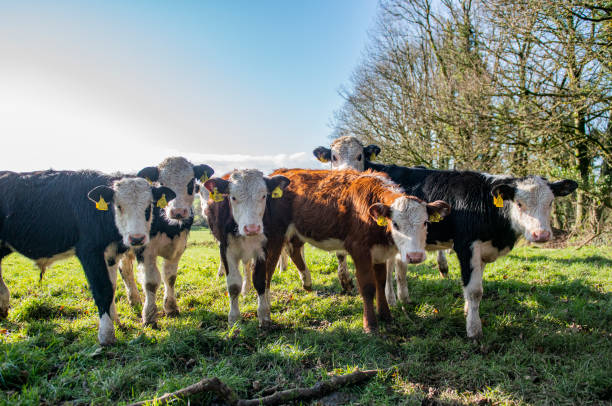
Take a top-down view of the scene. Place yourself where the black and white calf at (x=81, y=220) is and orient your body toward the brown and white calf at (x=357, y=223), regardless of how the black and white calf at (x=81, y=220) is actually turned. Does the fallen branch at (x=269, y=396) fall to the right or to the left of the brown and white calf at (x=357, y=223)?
right

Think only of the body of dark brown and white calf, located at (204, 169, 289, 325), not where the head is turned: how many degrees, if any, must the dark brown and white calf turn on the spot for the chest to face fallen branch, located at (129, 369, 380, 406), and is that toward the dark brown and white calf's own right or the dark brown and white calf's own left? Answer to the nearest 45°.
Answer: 0° — it already faces it

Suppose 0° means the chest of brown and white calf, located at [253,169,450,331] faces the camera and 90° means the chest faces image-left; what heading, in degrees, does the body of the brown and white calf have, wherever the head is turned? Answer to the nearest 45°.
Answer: approximately 315°

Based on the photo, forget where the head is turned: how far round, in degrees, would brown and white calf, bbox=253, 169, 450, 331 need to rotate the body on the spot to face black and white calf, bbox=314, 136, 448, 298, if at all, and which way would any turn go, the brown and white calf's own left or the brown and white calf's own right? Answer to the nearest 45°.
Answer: approximately 135° to the brown and white calf's own left

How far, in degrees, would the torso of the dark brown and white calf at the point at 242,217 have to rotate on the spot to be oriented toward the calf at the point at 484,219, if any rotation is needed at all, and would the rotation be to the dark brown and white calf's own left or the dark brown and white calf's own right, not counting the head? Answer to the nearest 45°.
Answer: approximately 90° to the dark brown and white calf's own left

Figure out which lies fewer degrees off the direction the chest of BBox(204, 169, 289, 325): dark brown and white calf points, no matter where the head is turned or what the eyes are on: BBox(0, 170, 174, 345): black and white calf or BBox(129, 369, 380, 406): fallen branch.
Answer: the fallen branch

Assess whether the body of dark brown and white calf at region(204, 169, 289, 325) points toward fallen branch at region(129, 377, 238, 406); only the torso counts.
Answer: yes

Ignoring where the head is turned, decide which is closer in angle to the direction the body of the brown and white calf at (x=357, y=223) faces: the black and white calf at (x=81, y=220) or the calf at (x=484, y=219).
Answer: the calf

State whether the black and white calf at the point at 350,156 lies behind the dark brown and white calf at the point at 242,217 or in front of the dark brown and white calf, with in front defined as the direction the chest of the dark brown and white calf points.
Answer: behind

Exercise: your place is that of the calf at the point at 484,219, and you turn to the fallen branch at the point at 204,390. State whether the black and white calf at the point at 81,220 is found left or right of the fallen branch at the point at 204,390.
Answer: right

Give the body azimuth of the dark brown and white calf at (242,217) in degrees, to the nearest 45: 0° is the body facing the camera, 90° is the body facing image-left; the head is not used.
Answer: approximately 0°
